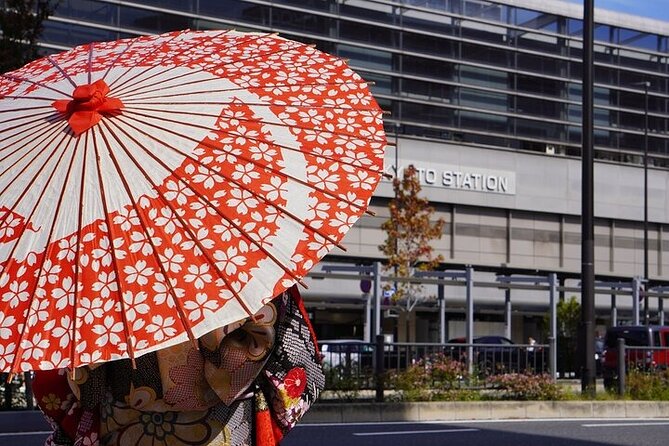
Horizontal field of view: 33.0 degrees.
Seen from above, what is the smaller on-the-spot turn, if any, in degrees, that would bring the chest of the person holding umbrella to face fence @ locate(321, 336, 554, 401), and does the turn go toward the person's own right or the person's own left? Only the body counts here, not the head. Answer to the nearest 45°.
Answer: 0° — they already face it

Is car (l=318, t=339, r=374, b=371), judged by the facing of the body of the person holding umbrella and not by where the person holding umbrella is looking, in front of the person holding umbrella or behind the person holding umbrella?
in front

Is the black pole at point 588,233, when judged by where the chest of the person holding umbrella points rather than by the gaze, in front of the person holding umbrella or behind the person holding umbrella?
in front

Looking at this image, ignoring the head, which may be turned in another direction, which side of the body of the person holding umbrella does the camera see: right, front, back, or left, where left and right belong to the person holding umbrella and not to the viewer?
back

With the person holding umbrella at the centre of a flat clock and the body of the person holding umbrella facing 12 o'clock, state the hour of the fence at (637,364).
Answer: The fence is roughly at 1 o'clock from the person holding umbrella.

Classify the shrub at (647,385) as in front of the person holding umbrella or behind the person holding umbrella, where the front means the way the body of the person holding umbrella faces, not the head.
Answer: in front
